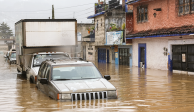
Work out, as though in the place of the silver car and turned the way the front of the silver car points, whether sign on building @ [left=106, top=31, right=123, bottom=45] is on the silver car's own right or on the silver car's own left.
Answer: on the silver car's own left

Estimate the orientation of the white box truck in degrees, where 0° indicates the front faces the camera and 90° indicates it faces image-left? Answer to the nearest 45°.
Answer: approximately 0°

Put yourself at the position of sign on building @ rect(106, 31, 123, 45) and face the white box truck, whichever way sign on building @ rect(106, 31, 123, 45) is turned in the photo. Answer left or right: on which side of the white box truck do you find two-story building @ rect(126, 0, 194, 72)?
left

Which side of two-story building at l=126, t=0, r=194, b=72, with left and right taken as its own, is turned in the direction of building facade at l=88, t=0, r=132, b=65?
right

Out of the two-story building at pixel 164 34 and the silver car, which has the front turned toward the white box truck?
the two-story building

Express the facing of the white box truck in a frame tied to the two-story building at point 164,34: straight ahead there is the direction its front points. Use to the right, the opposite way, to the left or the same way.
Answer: to the left

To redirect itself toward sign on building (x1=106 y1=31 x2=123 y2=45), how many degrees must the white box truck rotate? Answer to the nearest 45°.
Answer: approximately 135° to its left

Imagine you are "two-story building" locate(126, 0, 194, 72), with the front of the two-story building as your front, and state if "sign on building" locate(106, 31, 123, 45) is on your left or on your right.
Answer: on your right

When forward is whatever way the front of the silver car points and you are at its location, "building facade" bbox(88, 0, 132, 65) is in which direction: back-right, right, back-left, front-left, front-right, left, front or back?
back-left

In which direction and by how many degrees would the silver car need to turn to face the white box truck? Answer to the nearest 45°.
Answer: approximately 135° to its left

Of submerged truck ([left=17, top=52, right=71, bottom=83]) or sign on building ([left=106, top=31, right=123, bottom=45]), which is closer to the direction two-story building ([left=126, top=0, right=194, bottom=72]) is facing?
the submerged truck

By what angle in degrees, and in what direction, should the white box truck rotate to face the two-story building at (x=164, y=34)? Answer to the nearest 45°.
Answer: approximately 135° to its left
